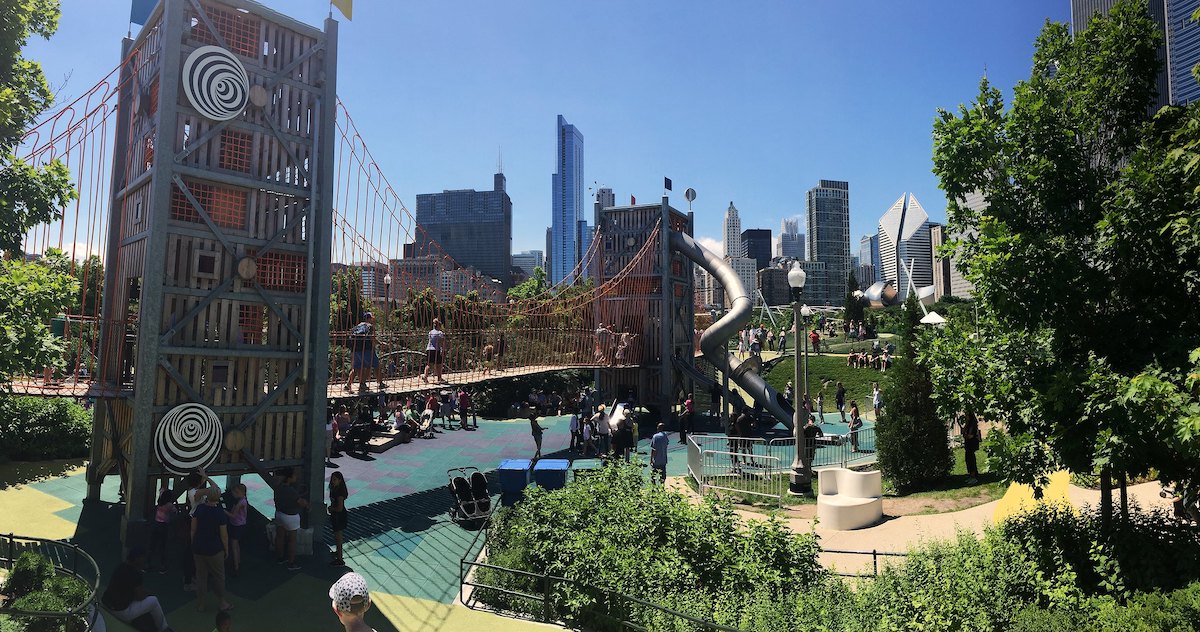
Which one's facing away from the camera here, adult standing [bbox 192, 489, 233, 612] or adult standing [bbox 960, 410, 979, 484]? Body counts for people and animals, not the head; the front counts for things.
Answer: adult standing [bbox 192, 489, 233, 612]

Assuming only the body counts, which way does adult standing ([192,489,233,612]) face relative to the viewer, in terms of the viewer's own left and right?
facing away from the viewer

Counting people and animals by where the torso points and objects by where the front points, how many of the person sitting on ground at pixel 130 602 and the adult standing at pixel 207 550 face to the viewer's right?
1

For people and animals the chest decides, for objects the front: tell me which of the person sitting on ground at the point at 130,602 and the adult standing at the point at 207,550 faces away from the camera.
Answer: the adult standing

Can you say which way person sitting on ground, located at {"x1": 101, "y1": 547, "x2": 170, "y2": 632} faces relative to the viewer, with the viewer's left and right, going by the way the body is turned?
facing to the right of the viewer
